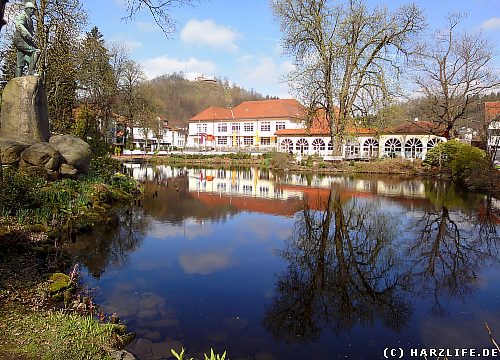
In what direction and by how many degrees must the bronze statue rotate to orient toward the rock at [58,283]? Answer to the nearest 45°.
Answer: approximately 45° to its right

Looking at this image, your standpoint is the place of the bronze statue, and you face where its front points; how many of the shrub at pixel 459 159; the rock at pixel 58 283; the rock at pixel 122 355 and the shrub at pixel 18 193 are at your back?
0

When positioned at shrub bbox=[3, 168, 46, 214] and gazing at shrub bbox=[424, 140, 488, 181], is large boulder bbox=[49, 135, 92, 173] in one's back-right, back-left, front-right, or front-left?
front-left

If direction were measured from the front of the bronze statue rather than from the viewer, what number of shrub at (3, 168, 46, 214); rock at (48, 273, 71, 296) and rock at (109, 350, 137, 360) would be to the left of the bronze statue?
0

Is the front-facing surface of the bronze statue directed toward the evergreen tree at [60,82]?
no

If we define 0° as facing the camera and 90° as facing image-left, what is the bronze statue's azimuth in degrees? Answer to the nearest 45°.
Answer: approximately 315°

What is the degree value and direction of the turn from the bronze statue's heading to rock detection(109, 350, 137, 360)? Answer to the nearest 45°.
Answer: approximately 45° to its right

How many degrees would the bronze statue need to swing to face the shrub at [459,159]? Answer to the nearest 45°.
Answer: approximately 45° to its left
